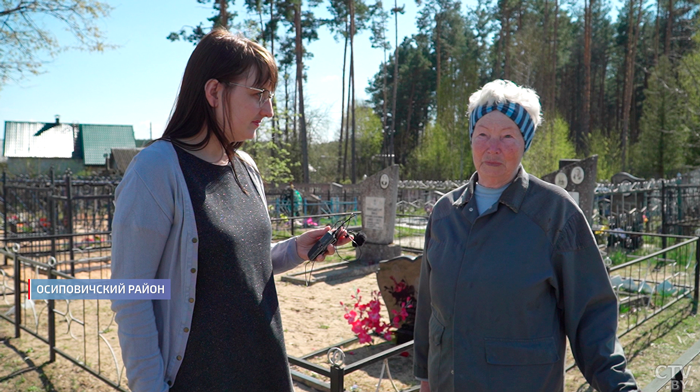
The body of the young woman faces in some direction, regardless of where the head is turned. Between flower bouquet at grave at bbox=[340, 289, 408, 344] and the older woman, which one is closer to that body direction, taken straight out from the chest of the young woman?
the older woman

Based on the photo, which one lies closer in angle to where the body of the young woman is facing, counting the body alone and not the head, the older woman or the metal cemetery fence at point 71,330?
the older woman

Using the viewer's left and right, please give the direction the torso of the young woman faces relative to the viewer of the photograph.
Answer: facing the viewer and to the right of the viewer

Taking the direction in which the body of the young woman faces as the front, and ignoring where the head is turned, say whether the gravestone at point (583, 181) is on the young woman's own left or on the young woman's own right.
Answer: on the young woman's own left

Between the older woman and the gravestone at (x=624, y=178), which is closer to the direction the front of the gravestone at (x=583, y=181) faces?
the older woman

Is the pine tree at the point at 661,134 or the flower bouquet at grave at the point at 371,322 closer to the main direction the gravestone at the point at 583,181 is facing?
the flower bouquet at grave

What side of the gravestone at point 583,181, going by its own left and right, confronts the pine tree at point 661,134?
back

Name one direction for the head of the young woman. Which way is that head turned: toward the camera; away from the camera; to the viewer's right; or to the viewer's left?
to the viewer's right

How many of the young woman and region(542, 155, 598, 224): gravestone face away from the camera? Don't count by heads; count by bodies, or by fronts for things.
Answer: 0

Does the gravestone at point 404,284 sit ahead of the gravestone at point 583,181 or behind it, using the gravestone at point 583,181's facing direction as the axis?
ahead

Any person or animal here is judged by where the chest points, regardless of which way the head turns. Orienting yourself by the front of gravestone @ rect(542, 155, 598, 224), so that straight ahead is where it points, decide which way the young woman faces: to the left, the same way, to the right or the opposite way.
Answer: to the left

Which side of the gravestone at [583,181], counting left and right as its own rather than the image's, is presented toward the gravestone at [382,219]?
right

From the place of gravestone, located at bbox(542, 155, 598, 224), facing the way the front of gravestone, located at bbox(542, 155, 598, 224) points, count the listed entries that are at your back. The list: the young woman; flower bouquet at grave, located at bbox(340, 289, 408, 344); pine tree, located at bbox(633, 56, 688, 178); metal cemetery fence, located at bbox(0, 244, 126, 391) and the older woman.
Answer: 1
